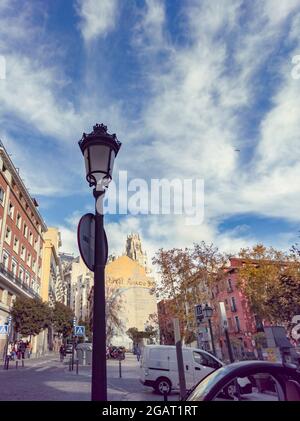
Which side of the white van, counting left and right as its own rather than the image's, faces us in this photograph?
right

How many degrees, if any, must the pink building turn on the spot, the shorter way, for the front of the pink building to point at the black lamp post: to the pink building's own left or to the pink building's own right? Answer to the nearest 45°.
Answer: approximately 45° to the pink building's own left

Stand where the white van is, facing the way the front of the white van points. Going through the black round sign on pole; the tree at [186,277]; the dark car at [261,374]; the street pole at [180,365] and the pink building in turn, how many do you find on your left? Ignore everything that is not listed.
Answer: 2

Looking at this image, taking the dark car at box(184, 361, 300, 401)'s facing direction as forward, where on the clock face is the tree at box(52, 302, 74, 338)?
The tree is roughly at 2 o'clock from the dark car.

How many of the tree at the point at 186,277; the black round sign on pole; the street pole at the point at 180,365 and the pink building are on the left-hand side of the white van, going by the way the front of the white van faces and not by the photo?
2

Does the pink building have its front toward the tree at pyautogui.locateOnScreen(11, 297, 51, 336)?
yes

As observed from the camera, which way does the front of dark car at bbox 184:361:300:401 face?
facing to the left of the viewer

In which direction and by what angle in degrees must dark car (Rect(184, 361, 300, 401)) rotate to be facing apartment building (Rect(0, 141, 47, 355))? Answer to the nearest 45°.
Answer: approximately 45° to its right

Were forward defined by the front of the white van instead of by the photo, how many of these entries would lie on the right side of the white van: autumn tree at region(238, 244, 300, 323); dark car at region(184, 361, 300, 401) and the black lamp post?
2

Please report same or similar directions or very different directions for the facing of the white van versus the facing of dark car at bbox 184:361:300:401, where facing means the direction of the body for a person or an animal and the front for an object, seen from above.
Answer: very different directions

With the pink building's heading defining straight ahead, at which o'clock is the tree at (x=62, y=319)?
The tree is roughly at 1 o'clock from the pink building.
